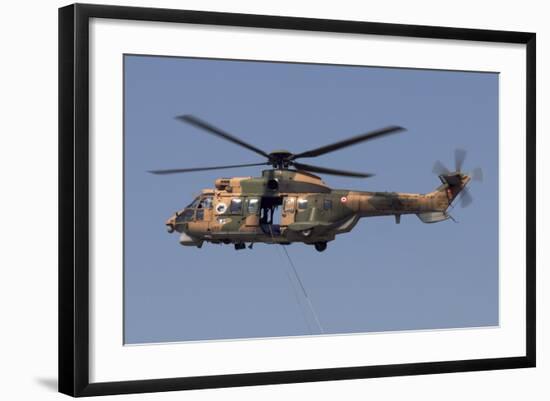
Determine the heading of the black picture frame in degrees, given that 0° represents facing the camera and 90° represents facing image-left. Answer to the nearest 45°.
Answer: approximately 315°
